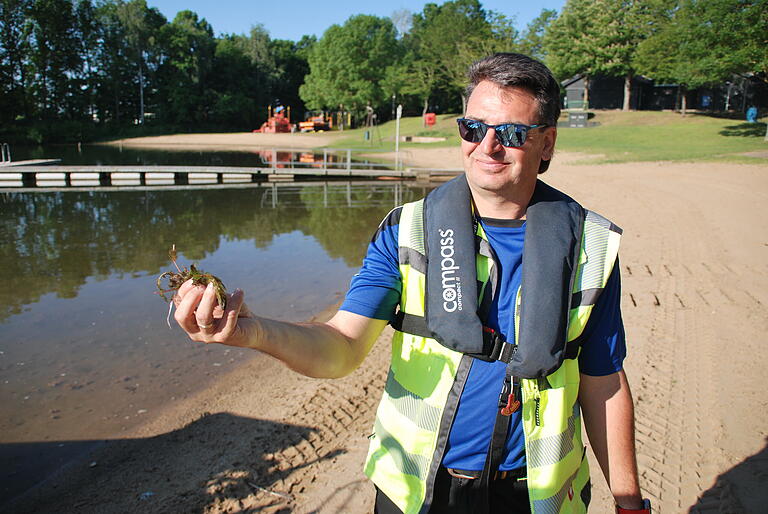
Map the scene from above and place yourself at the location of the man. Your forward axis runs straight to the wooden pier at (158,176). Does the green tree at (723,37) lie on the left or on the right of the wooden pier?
right

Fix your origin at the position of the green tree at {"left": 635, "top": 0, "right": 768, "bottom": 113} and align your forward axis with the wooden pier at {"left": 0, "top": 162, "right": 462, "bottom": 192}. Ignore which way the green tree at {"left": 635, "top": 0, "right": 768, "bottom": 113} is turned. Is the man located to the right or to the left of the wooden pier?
left

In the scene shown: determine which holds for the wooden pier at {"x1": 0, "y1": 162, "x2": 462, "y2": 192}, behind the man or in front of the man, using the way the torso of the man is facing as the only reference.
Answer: behind

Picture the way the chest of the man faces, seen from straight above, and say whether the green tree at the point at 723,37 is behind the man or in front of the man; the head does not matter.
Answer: behind

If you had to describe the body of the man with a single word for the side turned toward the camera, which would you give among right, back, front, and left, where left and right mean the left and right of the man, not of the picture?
front
